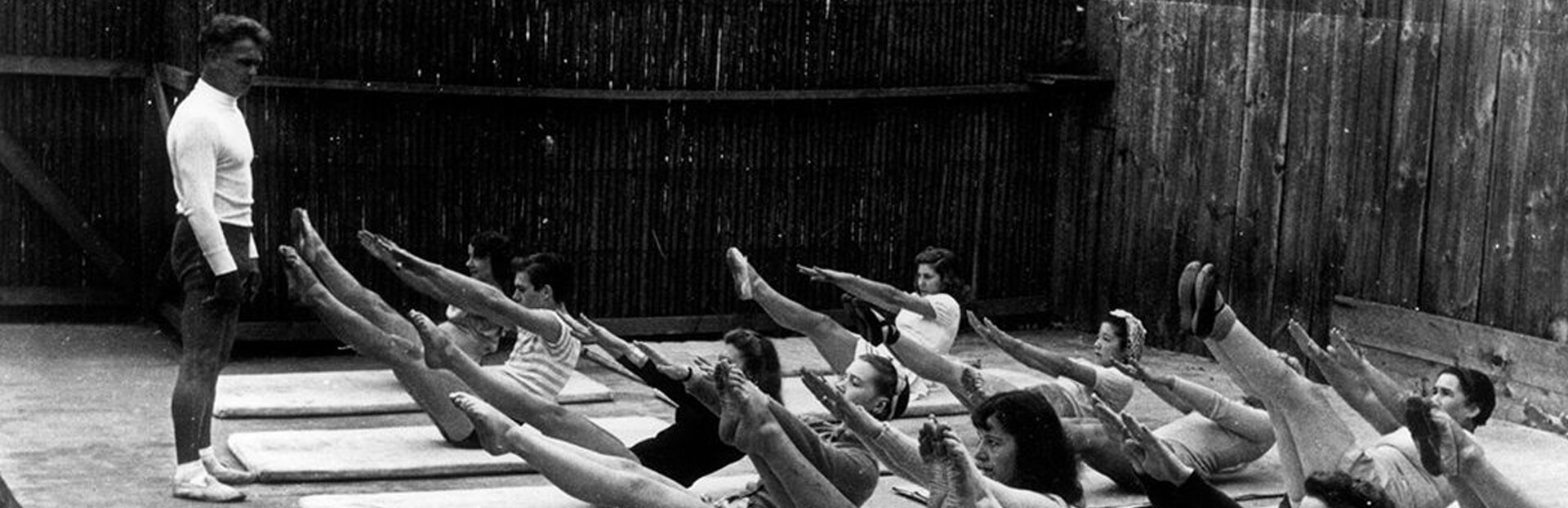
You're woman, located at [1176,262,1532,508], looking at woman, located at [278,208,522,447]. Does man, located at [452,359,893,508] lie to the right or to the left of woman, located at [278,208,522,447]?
left

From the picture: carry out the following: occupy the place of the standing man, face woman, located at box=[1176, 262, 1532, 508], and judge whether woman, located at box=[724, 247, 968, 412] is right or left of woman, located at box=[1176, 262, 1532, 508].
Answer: left

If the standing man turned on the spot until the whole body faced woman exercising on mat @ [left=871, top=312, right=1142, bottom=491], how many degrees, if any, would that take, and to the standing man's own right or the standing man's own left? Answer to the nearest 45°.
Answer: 0° — they already face them

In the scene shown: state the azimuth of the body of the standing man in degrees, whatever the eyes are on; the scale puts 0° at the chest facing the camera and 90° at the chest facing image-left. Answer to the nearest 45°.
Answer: approximately 270°
